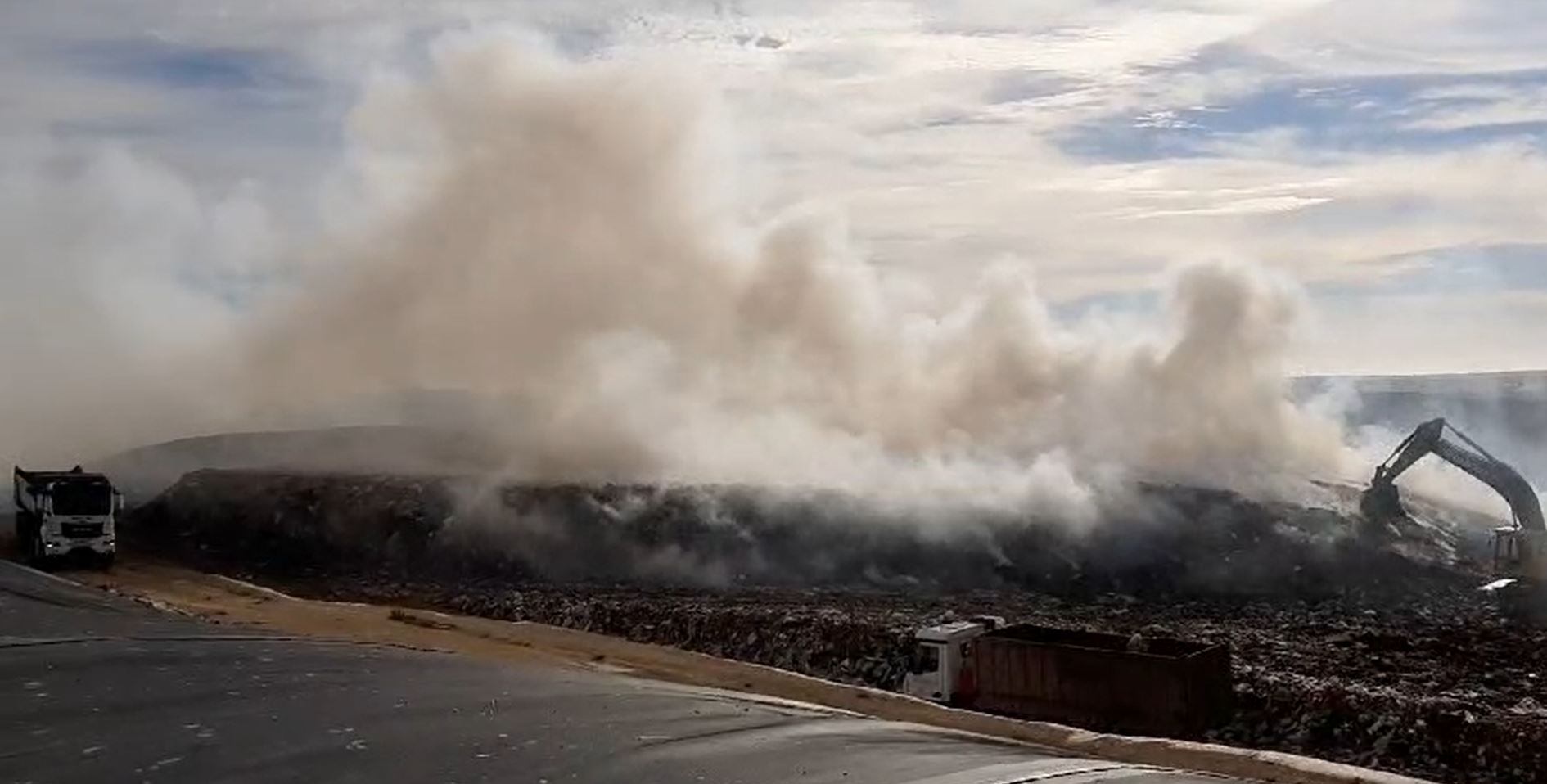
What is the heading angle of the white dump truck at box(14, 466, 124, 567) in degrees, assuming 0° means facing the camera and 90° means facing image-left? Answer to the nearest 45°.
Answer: approximately 0°

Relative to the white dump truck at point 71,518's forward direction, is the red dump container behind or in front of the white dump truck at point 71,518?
in front

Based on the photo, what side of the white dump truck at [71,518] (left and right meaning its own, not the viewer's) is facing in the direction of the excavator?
left

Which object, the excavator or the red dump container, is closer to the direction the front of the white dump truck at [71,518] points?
the red dump container
